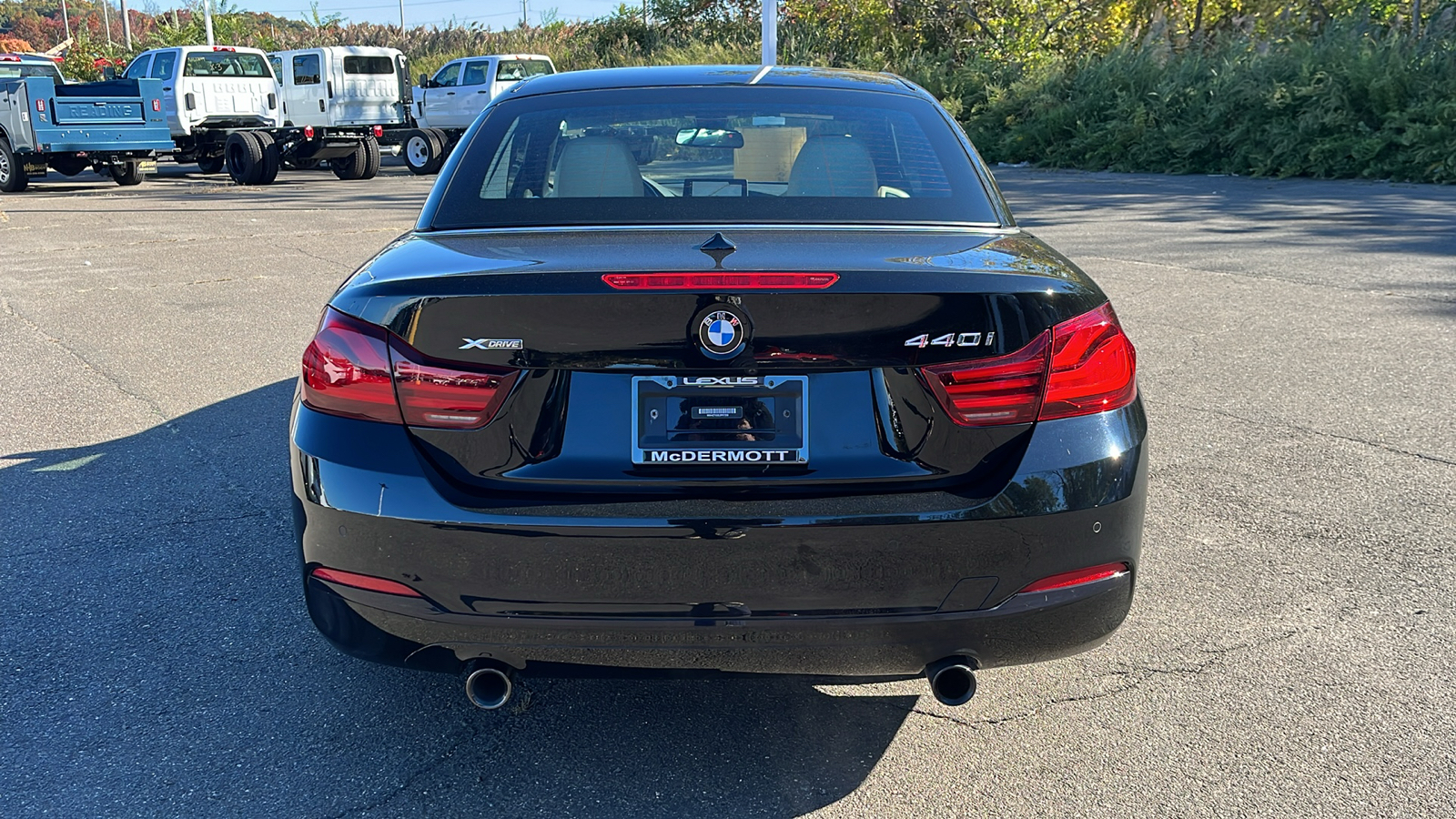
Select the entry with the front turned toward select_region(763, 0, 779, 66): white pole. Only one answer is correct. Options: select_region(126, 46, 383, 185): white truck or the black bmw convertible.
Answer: the black bmw convertible

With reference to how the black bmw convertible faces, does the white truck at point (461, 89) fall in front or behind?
in front

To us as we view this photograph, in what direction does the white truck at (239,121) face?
facing away from the viewer and to the left of the viewer

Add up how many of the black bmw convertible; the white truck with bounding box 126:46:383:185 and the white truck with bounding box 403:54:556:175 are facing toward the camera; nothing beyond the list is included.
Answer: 0

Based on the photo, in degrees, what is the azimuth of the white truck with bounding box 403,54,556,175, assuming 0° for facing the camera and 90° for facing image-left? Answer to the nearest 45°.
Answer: approximately 135°

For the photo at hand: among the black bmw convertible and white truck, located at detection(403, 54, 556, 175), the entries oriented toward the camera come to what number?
0

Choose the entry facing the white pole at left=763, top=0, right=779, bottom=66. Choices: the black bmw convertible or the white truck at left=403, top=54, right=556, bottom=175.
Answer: the black bmw convertible

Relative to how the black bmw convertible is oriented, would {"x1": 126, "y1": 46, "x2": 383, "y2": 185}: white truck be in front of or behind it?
in front

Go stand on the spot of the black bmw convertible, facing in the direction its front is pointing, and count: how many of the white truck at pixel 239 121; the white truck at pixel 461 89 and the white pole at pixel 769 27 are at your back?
0

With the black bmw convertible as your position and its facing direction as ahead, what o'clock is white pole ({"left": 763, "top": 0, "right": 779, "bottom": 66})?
The white pole is roughly at 12 o'clock from the black bmw convertible.

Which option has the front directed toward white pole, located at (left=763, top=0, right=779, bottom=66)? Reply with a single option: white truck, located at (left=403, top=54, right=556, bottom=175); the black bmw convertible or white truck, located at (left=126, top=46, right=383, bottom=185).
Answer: the black bmw convertible

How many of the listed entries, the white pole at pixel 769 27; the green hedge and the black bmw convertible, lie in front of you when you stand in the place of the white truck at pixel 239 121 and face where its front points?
0

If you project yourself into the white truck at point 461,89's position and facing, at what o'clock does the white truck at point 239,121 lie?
the white truck at point 239,121 is roughly at 10 o'clock from the white truck at point 461,89.

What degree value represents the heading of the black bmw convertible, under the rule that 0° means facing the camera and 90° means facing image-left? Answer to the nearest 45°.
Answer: approximately 180°

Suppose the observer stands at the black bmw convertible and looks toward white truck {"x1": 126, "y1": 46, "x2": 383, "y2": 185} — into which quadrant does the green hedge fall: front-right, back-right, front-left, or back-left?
front-right

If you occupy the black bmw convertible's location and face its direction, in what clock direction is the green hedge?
The green hedge is roughly at 1 o'clock from the black bmw convertible.
